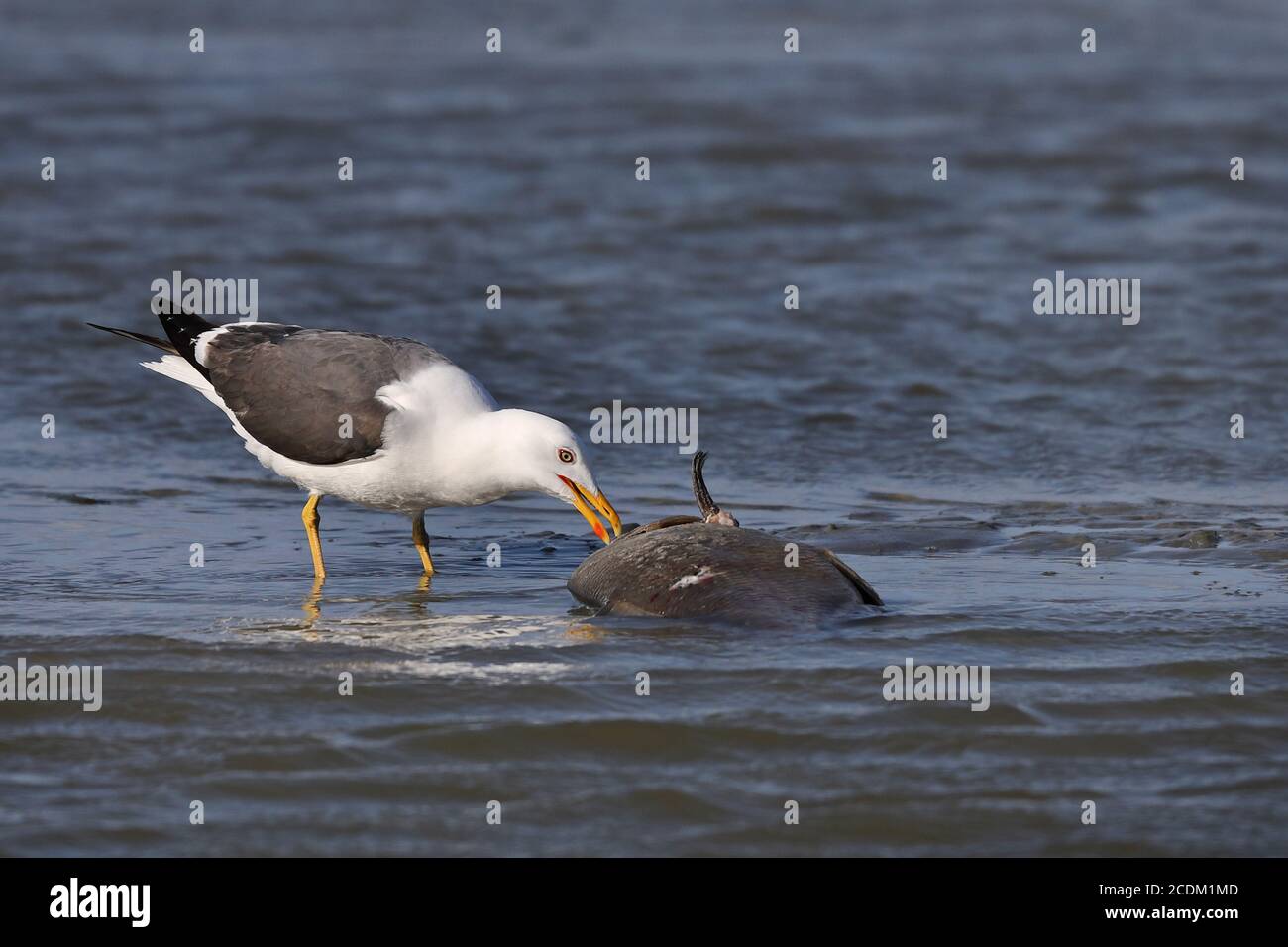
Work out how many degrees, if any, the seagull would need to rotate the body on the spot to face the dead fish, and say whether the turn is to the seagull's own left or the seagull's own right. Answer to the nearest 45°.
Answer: approximately 45° to the seagull's own right

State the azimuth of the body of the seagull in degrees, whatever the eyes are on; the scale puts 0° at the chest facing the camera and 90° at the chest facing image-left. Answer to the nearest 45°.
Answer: approximately 270°
